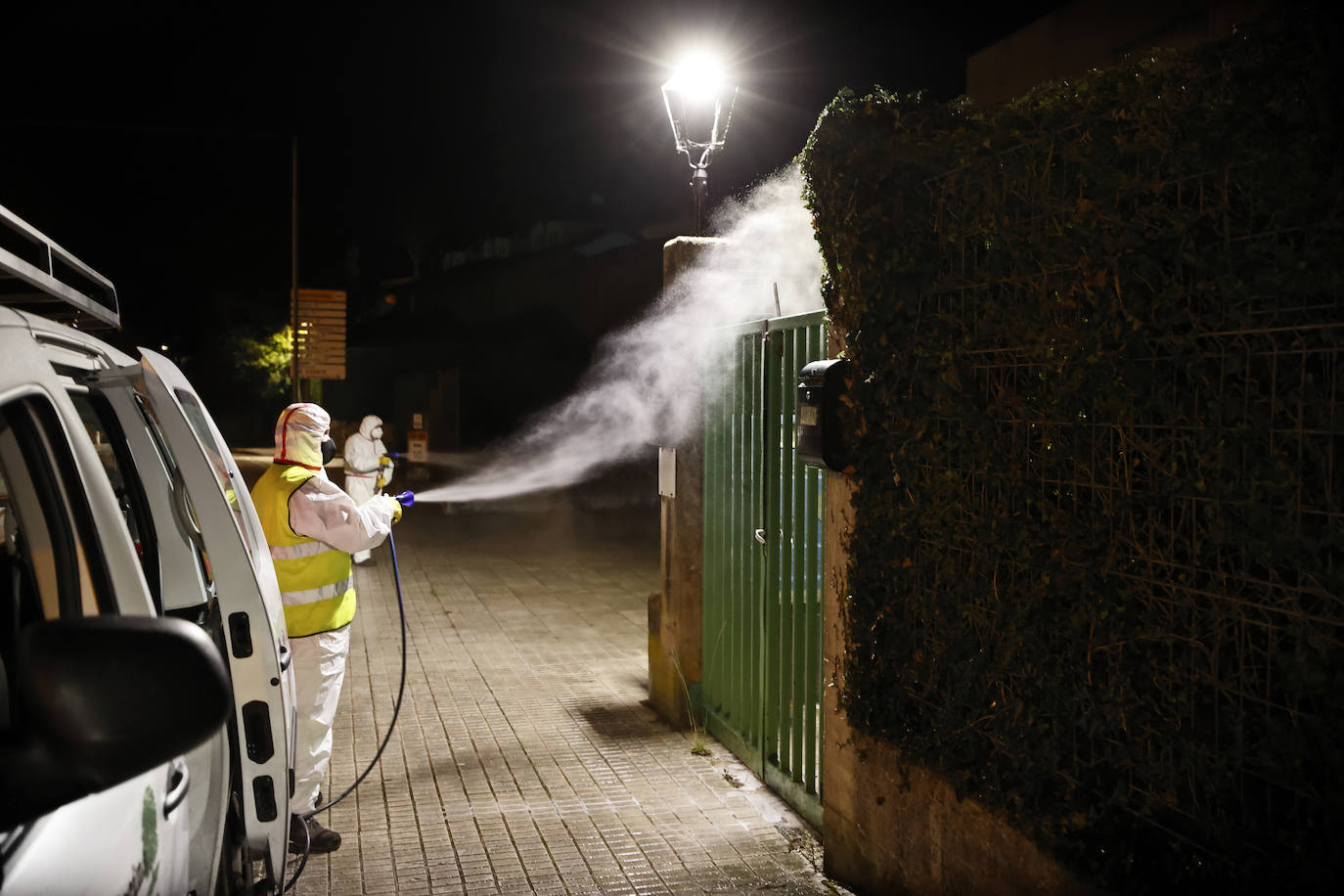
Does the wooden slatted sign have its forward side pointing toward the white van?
yes

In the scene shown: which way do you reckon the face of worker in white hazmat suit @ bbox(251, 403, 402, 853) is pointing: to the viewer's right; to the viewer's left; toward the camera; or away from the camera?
to the viewer's right

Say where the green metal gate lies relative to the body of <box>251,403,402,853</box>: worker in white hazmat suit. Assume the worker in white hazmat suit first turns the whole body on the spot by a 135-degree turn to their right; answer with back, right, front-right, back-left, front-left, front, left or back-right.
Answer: back-left

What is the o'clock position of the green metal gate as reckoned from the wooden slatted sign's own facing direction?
The green metal gate is roughly at 12 o'clock from the wooden slatted sign.

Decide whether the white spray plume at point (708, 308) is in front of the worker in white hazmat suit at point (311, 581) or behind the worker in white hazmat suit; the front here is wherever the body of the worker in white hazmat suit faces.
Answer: in front

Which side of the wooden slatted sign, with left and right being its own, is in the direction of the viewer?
front

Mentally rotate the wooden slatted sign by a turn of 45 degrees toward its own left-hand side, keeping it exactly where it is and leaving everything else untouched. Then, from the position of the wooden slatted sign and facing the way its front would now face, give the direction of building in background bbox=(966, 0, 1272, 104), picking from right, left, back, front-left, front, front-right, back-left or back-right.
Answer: front

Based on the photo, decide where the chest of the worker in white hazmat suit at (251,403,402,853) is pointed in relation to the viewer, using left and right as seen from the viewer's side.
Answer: facing to the right of the viewer
